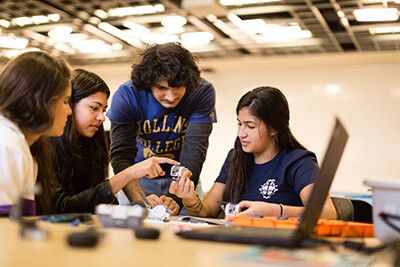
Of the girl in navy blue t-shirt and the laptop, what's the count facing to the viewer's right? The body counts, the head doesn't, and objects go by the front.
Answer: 0

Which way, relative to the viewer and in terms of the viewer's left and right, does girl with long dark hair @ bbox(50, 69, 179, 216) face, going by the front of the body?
facing the viewer and to the right of the viewer

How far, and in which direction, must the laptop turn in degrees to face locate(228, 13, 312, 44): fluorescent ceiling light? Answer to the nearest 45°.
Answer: approximately 90° to its right

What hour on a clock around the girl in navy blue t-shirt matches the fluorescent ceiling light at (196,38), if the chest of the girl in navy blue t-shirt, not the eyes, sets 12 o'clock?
The fluorescent ceiling light is roughly at 4 o'clock from the girl in navy blue t-shirt.

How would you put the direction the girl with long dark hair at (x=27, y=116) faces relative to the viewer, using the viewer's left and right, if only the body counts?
facing to the right of the viewer

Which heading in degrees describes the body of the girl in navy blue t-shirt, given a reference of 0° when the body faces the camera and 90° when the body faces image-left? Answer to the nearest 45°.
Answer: approximately 45°

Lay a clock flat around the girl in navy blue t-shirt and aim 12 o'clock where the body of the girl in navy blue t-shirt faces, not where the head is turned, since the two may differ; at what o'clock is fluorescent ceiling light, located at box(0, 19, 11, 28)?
The fluorescent ceiling light is roughly at 3 o'clock from the girl in navy blue t-shirt.

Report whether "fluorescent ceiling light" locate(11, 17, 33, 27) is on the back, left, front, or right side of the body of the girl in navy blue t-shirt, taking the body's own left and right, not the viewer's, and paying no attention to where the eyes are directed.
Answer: right

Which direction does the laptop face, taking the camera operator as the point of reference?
facing to the left of the viewer

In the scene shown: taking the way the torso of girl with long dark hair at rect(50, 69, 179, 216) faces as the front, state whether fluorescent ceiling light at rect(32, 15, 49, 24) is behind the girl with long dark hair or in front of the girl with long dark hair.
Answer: behind

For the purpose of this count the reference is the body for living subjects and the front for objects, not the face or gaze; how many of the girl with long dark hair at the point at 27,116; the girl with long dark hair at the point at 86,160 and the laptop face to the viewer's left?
1

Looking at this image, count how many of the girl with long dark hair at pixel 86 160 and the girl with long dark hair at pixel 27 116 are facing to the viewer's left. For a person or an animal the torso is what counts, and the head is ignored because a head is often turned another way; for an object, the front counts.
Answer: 0

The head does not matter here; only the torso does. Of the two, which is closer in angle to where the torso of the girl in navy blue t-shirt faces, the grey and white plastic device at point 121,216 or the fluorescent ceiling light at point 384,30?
the grey and white plastic device

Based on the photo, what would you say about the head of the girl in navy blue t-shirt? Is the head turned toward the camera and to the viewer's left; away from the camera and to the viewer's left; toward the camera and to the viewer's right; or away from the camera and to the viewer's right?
toward the camera and to the viewer's left

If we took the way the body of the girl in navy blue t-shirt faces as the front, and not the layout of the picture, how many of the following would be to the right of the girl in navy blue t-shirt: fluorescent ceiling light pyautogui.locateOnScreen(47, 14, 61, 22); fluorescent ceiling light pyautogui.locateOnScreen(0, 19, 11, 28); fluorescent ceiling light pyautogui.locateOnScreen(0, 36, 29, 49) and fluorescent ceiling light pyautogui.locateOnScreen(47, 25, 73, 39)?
4

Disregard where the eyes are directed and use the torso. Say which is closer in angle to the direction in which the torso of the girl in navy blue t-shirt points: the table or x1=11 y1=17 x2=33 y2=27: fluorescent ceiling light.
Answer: the table
